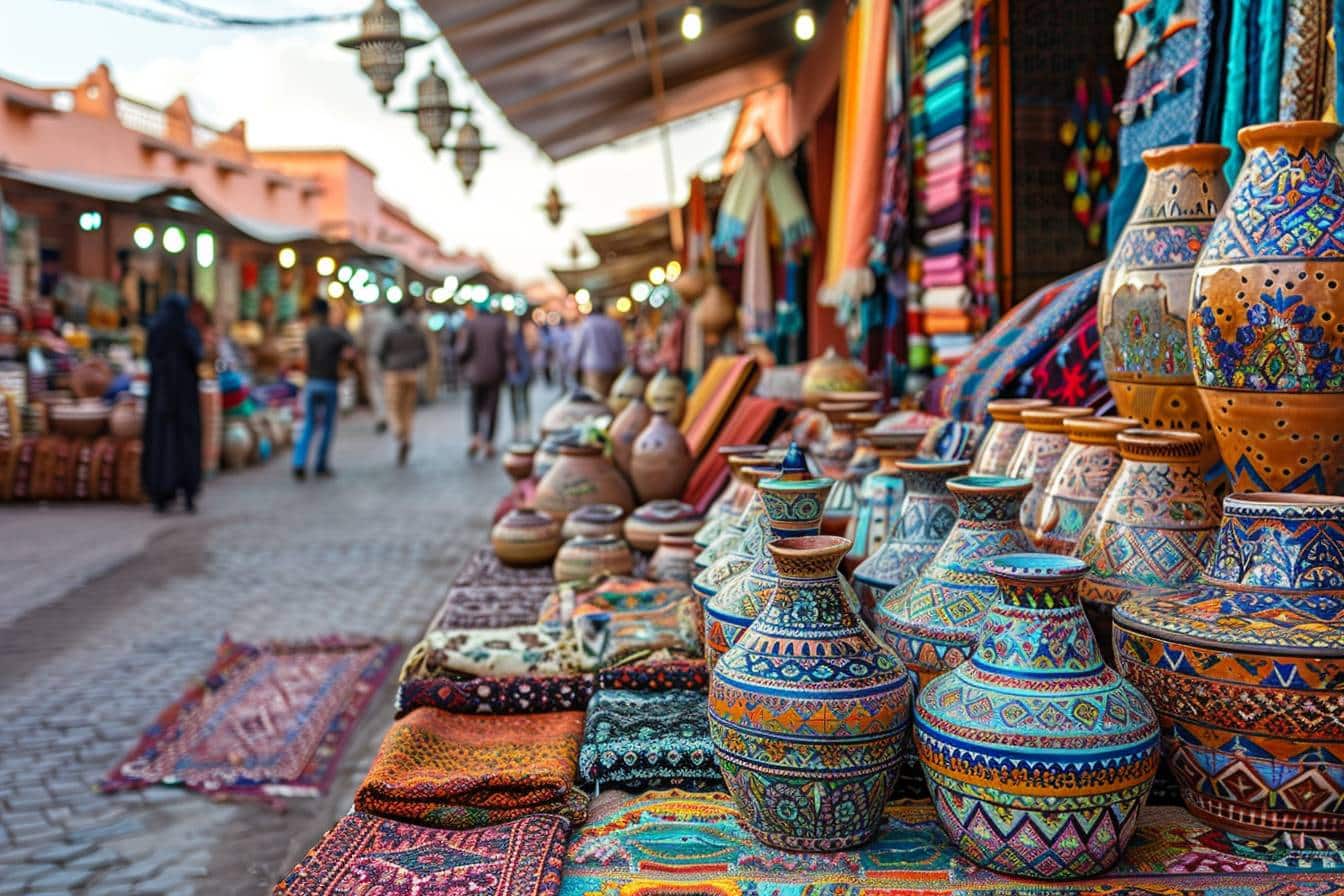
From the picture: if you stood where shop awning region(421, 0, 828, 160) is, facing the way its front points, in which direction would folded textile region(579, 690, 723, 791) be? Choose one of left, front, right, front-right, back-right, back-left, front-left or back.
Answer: left

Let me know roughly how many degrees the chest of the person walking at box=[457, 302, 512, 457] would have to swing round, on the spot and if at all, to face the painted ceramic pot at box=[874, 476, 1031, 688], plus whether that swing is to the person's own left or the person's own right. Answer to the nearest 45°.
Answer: approximately 180°

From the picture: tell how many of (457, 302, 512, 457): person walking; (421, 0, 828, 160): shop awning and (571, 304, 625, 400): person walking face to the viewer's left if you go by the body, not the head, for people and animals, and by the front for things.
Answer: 1

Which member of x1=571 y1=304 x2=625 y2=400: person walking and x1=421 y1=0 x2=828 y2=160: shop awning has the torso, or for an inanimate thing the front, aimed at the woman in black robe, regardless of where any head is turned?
the shop awning

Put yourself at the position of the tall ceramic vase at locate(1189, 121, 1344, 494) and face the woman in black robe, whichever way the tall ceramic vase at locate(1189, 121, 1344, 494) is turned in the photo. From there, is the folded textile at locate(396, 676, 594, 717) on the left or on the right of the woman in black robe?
left

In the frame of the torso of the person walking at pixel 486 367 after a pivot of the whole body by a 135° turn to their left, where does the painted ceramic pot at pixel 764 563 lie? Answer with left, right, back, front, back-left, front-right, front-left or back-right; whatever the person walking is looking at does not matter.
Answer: front-left

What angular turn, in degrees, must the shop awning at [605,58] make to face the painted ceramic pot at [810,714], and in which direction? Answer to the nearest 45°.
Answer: approximately 90° to its left

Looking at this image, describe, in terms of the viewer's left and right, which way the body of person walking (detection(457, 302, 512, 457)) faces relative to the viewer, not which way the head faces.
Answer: facing away from the viewer

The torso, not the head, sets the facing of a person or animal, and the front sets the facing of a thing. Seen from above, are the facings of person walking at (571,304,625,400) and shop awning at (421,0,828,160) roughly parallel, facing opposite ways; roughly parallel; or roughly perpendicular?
roughly perpendicular

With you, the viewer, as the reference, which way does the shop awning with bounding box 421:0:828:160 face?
facing to the left of the viewer

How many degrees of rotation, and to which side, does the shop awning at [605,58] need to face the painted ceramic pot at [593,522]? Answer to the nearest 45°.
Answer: approximately 90° to its left

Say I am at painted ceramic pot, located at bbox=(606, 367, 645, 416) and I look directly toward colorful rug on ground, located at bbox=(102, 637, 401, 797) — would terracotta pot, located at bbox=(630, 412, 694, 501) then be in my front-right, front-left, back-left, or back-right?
front-left

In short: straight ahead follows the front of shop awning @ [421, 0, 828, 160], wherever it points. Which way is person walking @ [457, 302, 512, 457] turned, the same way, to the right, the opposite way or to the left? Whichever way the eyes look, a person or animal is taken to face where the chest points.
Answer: to the right
